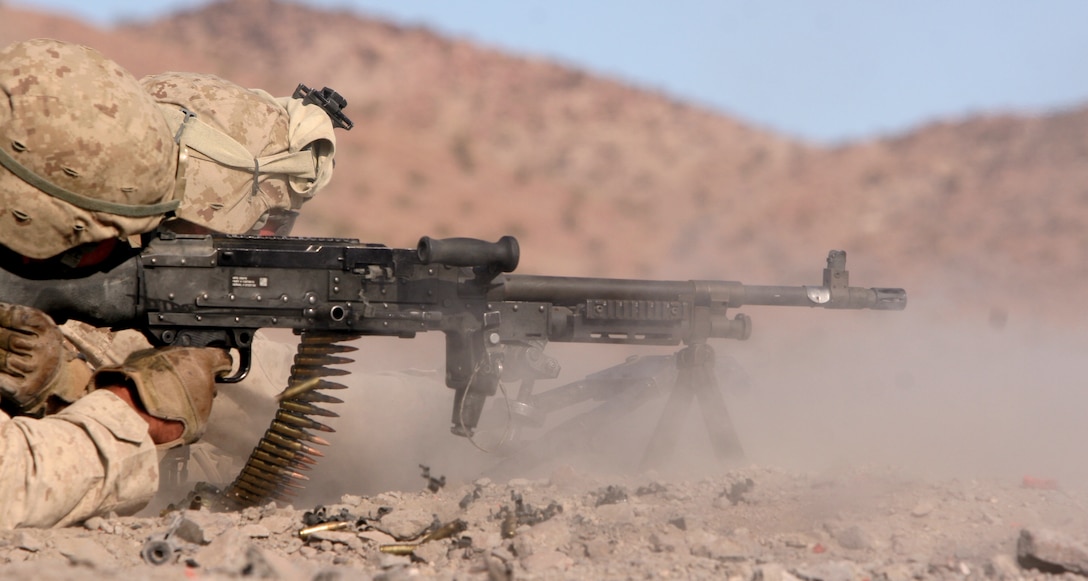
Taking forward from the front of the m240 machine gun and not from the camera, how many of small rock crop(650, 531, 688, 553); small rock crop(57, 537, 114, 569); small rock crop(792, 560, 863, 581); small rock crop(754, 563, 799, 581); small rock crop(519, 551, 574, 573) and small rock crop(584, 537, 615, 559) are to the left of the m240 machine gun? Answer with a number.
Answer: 0

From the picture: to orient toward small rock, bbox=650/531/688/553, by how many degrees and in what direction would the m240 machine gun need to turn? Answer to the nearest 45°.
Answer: approximately 45° to its right

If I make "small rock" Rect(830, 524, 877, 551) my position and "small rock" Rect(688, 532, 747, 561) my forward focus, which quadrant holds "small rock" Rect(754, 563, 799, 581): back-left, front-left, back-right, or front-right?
front-left

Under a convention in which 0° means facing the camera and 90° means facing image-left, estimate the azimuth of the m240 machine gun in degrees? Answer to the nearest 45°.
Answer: approximately 270°

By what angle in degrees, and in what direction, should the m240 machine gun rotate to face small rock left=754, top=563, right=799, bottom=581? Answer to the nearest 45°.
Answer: approximately 45° to its right

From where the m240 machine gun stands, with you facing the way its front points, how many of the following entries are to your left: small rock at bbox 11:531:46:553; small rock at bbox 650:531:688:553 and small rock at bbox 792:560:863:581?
0

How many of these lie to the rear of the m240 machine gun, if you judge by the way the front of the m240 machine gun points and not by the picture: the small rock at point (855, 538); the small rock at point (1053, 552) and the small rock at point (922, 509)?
0

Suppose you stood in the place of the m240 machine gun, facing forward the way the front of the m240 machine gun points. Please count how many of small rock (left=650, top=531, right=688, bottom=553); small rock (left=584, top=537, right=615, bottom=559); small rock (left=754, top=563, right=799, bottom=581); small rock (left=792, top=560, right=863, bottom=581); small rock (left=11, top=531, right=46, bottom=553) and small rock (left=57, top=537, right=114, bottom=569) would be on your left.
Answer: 0

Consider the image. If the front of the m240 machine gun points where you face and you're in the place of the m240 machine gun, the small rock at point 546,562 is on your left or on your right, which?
on your right

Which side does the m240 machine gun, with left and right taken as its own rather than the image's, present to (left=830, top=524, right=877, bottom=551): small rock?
front

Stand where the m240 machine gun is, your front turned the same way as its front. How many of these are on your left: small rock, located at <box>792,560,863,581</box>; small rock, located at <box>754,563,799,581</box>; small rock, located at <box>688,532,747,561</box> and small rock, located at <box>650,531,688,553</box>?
0

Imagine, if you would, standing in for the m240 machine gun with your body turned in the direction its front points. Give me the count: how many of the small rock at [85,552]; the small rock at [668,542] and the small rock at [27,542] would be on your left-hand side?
0

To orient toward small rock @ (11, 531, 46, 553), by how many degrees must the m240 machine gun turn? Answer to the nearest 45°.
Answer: approximately 135° to its right

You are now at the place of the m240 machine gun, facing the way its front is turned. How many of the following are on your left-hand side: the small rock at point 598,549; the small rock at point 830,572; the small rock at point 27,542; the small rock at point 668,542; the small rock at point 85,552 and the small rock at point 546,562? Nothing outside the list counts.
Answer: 0

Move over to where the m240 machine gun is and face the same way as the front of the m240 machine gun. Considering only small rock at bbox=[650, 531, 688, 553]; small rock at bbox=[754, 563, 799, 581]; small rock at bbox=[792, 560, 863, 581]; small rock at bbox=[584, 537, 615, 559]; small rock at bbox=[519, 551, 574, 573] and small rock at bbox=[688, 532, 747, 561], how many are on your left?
0

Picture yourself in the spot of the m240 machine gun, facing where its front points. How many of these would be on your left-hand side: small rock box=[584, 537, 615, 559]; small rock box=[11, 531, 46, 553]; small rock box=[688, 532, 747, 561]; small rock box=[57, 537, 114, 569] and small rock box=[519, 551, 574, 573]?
0
